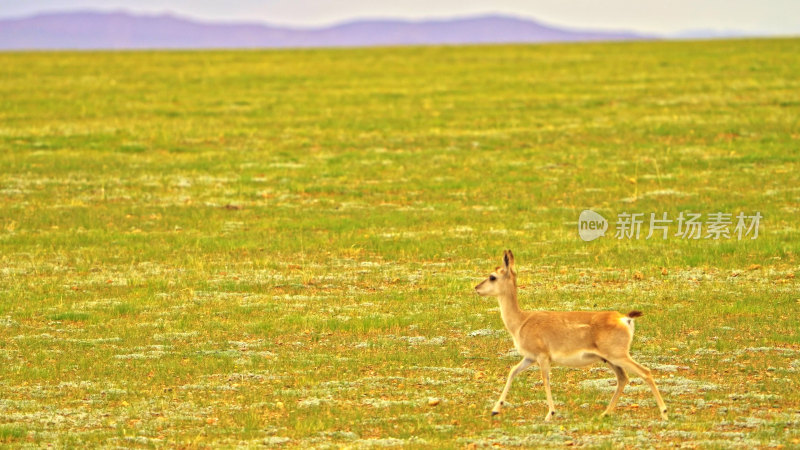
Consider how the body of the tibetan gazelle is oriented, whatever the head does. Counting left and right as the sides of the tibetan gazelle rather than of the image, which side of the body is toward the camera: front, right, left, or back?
left
